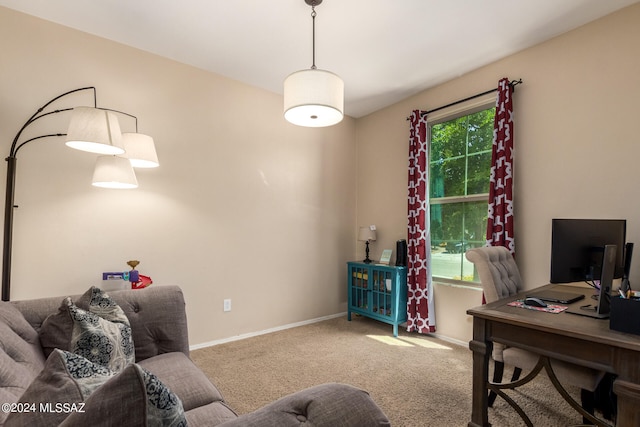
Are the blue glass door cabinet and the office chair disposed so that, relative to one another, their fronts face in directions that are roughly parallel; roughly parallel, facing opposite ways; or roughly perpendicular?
roughly perpendicular

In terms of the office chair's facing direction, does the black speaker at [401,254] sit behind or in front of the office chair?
behind

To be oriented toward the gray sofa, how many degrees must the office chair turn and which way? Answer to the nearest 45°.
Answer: approximately 90° to its right

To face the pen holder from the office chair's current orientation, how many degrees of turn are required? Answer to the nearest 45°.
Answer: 0° — it already faces it

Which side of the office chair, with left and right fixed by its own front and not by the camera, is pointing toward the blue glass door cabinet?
back

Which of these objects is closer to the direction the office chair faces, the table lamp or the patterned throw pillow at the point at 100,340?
the patterned throw pillow

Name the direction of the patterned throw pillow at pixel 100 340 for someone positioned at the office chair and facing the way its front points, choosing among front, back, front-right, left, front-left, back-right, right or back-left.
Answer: right

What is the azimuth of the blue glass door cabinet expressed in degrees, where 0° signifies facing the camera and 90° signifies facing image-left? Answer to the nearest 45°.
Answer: approximately 45°

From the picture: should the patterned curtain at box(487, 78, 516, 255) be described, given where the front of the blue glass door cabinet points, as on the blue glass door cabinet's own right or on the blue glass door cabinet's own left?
on the blue glass door cabinet's own left

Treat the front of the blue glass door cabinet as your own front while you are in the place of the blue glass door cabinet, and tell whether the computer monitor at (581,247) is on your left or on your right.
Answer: on your left

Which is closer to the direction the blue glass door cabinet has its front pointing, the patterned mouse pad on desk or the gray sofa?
the gray sofa
